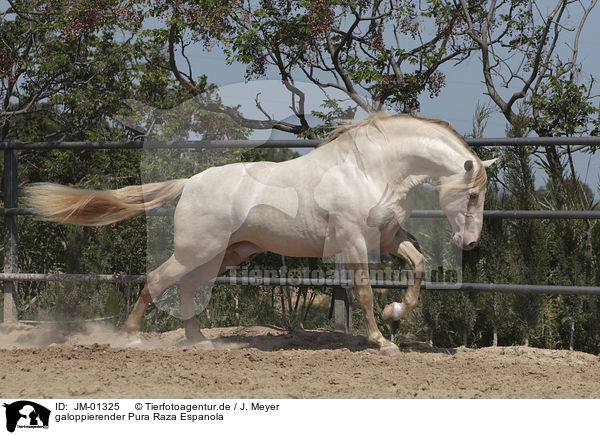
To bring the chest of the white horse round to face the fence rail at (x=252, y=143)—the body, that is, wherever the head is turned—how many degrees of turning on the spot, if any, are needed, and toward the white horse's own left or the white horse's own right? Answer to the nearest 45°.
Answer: approximately 135° to the white horse's own left

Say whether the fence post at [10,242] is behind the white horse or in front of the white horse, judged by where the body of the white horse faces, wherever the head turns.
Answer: behind

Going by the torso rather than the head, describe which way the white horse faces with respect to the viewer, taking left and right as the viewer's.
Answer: facing to the right of the viewer
